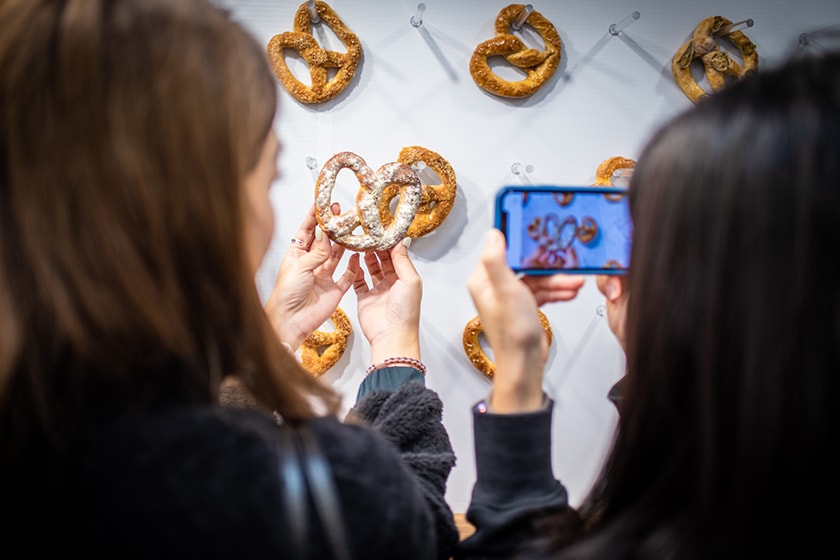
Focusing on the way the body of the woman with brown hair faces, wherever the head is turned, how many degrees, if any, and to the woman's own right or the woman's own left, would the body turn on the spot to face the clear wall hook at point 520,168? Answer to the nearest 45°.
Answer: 0° — they already face it

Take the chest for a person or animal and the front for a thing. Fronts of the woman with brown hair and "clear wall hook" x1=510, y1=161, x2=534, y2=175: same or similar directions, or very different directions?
very different directions

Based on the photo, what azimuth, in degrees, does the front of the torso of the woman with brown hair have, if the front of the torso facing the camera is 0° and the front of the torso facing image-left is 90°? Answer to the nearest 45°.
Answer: approximately 225°

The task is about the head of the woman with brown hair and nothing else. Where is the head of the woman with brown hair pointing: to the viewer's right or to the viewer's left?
to the viewer's right

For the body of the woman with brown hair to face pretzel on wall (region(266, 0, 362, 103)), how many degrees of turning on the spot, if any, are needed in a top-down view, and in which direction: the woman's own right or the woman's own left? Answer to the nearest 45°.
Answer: approximately 45° to the woman's own left

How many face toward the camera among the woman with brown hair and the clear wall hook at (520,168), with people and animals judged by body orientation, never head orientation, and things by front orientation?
1

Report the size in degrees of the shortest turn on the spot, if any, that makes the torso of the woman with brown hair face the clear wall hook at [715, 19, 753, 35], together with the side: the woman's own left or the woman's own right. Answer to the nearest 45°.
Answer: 0° — they already face it

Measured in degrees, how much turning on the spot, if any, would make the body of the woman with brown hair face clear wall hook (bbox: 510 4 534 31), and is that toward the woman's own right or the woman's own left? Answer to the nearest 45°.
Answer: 0° — they already face it
